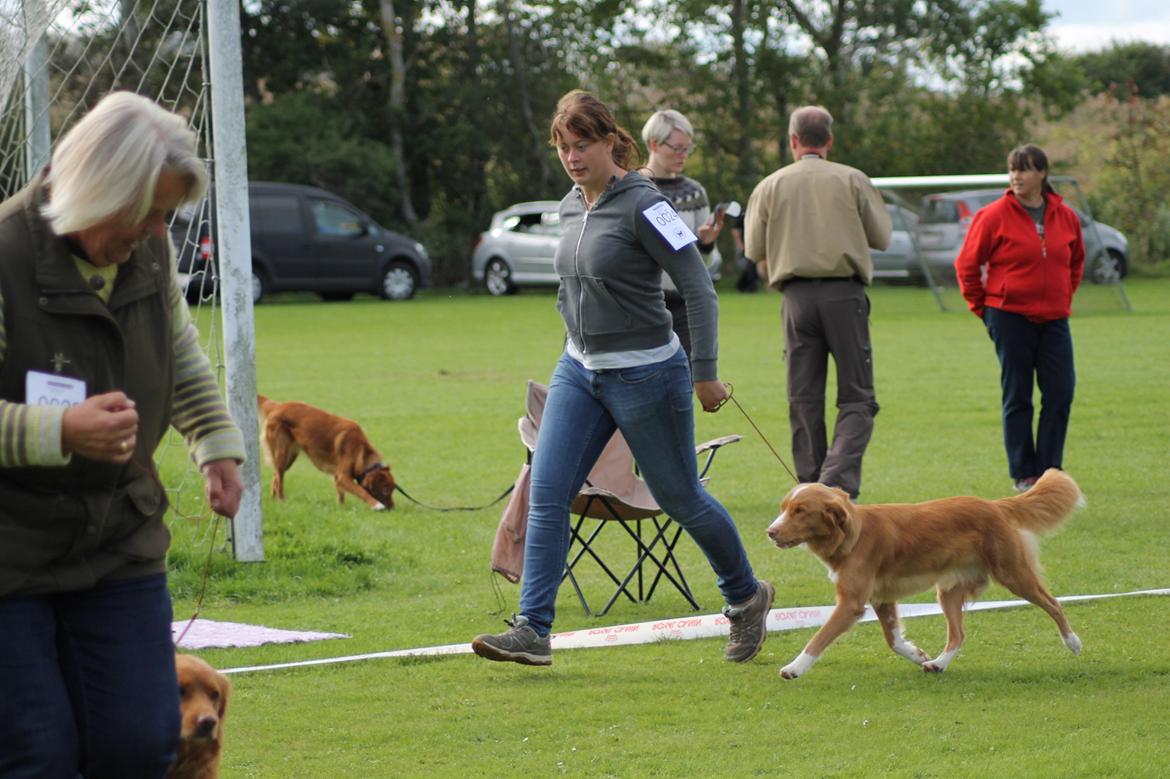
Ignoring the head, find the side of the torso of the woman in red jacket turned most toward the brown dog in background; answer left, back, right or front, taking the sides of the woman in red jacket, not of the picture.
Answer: right

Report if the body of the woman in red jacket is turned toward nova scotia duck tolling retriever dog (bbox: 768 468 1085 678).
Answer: yes

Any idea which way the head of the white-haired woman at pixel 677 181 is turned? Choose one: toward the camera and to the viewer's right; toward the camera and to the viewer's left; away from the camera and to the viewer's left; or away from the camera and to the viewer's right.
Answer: toward the camera and to the viewer's right

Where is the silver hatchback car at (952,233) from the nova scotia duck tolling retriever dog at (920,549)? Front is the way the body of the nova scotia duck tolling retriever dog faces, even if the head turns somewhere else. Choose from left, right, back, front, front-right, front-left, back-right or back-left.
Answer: right

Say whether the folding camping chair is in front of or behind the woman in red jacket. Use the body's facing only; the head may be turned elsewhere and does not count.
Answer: in front

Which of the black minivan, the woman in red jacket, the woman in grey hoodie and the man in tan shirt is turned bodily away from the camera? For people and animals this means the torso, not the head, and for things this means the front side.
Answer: the man in tan shirt

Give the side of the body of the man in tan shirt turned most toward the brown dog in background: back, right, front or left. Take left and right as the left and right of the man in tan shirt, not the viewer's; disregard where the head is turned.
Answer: left

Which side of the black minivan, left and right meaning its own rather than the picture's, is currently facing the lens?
right

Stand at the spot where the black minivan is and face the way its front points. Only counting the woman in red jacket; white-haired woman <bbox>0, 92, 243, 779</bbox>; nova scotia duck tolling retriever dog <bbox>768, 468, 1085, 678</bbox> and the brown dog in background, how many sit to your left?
0

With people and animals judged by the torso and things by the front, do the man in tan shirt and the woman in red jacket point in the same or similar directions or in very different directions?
very different directions

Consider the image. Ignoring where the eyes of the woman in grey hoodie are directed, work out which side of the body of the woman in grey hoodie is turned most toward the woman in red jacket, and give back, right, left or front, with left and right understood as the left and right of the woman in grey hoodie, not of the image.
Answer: back

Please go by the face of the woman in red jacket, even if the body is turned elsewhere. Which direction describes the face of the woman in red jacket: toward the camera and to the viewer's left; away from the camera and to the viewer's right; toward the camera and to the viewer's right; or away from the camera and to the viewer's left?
toward the camera and to the viewer's left

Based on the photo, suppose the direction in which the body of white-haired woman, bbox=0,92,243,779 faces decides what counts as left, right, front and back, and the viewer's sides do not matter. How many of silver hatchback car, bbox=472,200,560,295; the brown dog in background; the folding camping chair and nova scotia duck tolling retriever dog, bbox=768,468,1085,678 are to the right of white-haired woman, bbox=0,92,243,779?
0

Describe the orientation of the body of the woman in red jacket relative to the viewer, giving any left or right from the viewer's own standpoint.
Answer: facing the viewer

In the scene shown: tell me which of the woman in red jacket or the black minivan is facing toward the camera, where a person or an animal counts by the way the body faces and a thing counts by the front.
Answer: the woman in red jacket

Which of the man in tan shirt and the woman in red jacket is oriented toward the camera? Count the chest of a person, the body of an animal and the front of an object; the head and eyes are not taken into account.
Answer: the woman in red jacket

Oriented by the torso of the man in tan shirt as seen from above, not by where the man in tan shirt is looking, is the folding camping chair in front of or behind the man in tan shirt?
behind

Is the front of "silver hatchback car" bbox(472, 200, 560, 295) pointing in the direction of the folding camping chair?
no
